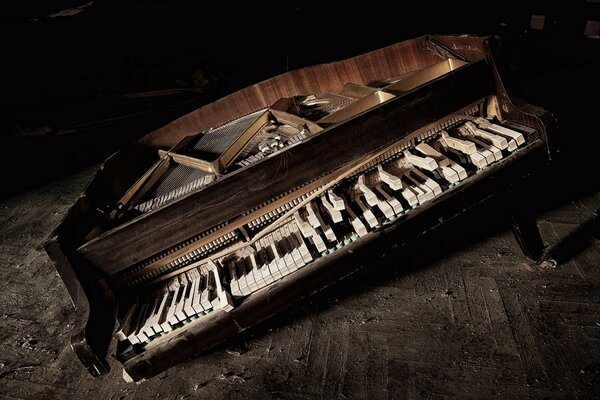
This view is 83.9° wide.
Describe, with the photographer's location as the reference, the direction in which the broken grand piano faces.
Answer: facing the viewer and to the right of the viewer
